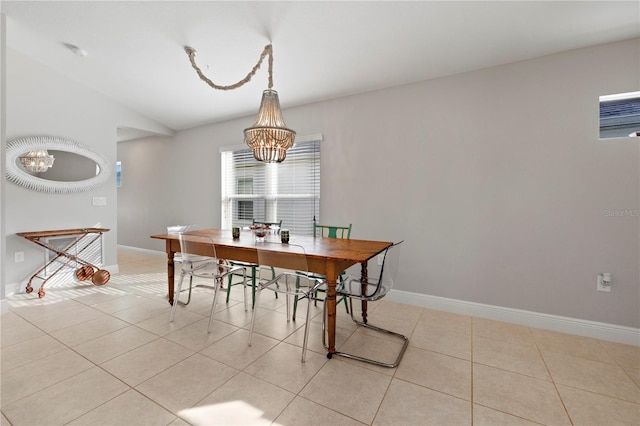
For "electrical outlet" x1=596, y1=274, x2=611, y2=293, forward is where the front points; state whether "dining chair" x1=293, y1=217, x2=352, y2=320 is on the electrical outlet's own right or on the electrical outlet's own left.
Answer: on the electrical outlet's own right

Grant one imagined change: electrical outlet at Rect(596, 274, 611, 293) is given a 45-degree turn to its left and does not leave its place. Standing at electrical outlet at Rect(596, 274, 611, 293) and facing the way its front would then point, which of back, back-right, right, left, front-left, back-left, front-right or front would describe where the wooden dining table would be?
right

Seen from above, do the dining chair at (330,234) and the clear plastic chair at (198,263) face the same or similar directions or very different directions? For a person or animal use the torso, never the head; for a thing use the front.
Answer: very different directions

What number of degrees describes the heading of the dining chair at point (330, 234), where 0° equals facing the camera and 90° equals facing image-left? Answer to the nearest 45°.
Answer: approximately 45°

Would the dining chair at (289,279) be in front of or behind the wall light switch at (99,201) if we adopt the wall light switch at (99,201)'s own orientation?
in front

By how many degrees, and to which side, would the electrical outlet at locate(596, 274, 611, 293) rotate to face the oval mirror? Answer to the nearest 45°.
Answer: approximately 45° to its right

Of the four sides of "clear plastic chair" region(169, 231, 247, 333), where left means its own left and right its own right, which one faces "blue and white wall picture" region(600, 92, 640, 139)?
right

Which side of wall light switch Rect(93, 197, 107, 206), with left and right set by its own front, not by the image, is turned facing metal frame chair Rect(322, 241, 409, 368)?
front

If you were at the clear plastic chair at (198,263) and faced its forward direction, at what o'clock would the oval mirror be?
The oval mirror is roughly at 9 o'clock from the clear plastic chair.

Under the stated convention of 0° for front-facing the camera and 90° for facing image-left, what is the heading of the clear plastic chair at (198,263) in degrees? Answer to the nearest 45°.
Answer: approximately 225°

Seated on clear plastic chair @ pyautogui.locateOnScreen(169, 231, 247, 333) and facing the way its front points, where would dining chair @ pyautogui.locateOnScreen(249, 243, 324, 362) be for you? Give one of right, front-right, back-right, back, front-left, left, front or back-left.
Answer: right

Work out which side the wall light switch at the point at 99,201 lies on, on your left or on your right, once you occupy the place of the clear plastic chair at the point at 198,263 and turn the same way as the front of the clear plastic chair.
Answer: on your left
